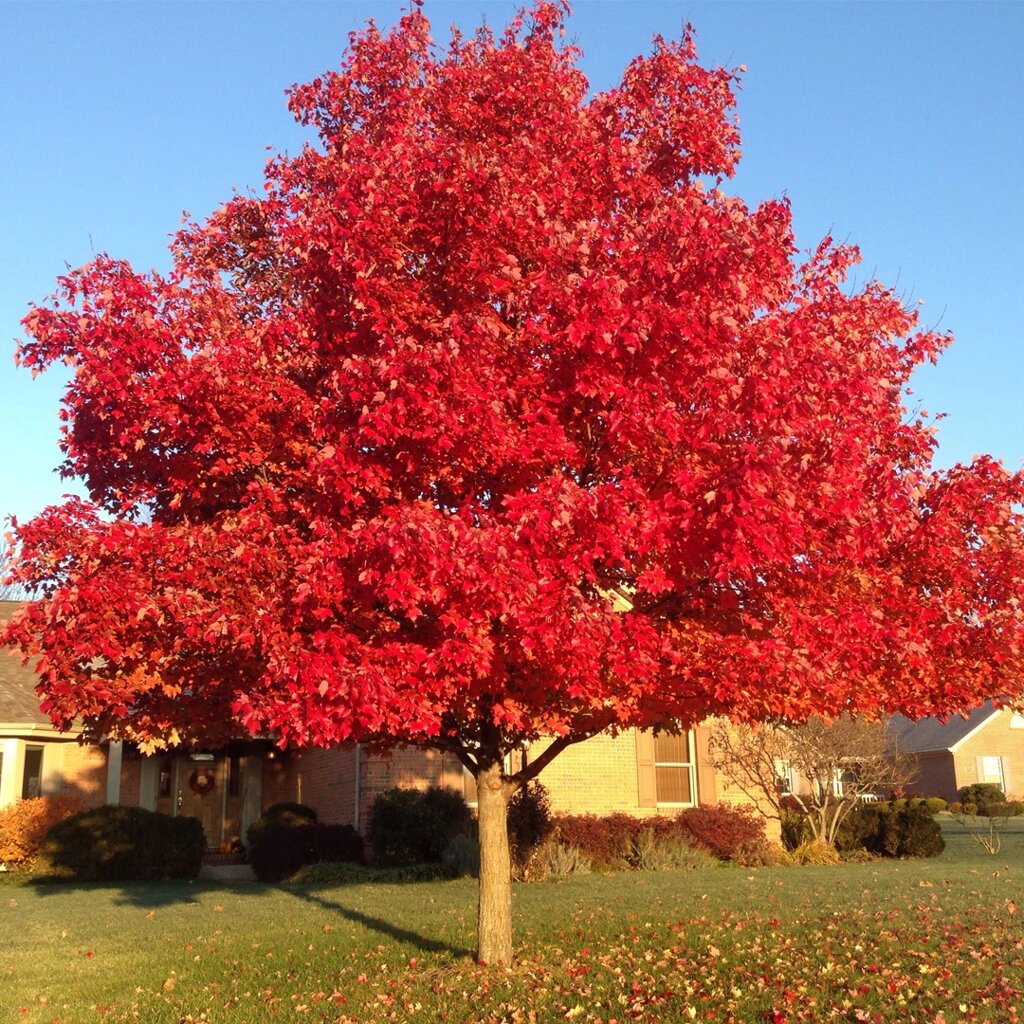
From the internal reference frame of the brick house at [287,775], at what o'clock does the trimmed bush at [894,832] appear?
The trimmed bush is roughly at 9 o'clock from the brick house.

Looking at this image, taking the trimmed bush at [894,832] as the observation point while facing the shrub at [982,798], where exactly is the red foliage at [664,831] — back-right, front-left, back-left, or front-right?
back-left

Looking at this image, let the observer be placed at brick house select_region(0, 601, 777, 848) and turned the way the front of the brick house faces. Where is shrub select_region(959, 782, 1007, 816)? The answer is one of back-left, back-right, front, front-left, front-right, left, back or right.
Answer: back-left

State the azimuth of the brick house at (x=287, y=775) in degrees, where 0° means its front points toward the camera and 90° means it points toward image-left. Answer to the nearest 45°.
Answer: approximately 0°

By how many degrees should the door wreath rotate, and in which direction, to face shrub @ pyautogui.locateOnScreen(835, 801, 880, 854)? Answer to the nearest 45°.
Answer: approximately 90° to its left

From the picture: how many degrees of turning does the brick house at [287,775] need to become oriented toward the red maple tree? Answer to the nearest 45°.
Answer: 0° — it already faces it

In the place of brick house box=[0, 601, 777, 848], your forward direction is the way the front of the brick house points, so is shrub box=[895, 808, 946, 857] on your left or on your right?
on your left

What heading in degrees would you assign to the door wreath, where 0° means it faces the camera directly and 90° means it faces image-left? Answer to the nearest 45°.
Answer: approximately 0°

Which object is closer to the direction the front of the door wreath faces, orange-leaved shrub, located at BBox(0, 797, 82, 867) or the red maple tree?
the red maple tree
